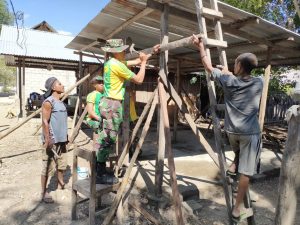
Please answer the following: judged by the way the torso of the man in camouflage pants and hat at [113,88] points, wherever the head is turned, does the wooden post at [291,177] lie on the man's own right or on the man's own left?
on the man's own right

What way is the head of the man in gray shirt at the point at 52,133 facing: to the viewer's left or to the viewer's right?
to the viewer's right

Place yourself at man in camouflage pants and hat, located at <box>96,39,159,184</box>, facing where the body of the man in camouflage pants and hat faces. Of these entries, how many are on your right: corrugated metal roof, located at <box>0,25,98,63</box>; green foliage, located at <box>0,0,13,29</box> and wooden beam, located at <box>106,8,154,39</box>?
0

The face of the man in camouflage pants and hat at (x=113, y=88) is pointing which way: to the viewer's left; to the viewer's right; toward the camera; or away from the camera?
to the viewer's right

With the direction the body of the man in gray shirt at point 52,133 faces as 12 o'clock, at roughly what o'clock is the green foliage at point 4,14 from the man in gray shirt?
The green foliage is roughly at 7 o'clock from the man in gray shirt.

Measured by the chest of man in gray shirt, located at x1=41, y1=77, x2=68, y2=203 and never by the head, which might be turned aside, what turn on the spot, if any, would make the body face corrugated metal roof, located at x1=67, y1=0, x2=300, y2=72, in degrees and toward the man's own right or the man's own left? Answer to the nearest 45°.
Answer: approximately 45° to the man's own left

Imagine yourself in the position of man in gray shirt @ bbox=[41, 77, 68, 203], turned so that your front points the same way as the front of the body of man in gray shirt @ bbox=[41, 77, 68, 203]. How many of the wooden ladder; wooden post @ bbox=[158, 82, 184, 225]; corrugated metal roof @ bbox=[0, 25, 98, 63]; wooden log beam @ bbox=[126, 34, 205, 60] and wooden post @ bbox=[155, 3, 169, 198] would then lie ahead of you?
4

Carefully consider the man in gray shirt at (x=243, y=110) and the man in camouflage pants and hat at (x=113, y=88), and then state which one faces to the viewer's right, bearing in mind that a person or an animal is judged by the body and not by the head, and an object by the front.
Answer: the man in camouflage pants and hat

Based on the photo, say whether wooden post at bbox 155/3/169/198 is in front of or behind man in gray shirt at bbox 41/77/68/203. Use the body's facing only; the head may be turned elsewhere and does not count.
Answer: in front

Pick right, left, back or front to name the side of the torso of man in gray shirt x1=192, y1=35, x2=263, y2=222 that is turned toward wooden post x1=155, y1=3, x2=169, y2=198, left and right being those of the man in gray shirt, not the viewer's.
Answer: front

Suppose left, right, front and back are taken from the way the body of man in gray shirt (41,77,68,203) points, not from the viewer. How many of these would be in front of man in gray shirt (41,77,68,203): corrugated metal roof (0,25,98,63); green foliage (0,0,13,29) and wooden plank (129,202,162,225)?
1

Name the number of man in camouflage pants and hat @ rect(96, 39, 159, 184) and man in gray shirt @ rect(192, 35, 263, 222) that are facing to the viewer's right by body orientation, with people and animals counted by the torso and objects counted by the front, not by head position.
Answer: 1

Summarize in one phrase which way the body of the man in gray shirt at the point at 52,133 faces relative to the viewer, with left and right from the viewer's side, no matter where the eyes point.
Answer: facing the viewer and to the right of the viewer

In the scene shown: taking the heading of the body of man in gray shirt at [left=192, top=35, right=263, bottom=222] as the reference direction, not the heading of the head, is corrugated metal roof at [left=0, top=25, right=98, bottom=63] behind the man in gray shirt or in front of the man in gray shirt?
in front

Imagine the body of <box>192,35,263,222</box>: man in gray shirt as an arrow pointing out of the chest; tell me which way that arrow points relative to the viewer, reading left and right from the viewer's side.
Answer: facing away from the viewer and to the left of the viewer

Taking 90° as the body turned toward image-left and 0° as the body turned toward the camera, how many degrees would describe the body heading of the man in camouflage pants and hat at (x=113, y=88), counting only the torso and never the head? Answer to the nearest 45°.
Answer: approximately 270°
